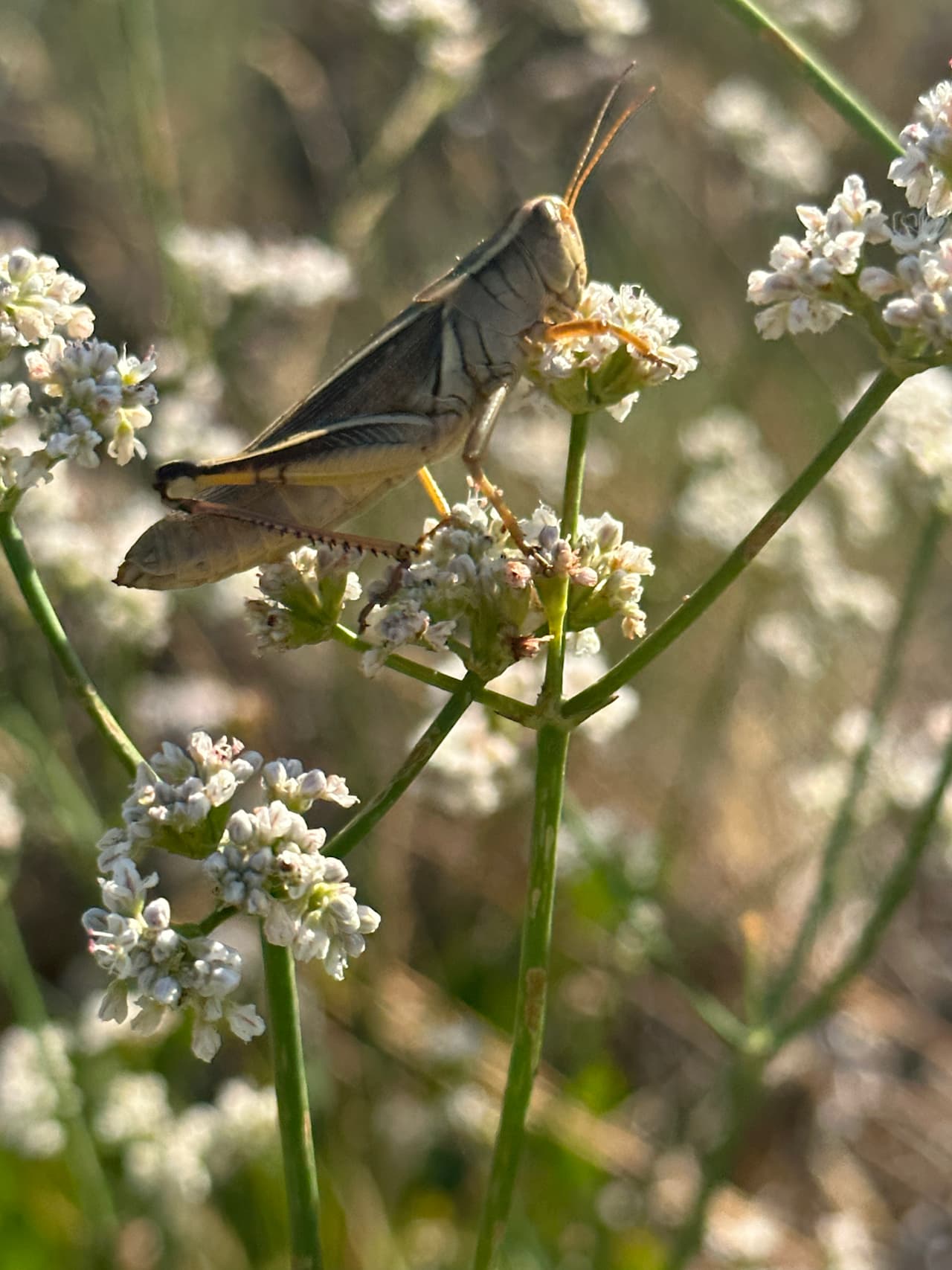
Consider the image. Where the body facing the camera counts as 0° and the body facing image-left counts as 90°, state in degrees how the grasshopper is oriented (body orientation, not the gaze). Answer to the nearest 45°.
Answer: approximately 270°

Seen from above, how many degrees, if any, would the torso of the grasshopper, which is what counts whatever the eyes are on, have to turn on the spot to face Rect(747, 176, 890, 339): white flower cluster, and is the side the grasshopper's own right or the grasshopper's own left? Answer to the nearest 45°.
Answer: approximately 45° to the grasshopper's own right

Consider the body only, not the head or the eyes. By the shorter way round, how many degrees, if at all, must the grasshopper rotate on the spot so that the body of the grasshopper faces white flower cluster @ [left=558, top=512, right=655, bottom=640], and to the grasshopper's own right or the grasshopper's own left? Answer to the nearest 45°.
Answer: approximately 45° to the grasshopper's own right
